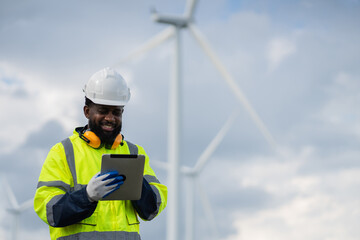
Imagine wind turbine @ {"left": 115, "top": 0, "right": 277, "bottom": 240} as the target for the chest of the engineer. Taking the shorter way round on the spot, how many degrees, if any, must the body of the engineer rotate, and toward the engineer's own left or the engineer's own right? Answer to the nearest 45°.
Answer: approximately 135° to the engineer's own left

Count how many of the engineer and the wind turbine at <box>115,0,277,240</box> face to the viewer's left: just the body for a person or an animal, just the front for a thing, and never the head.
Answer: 0
